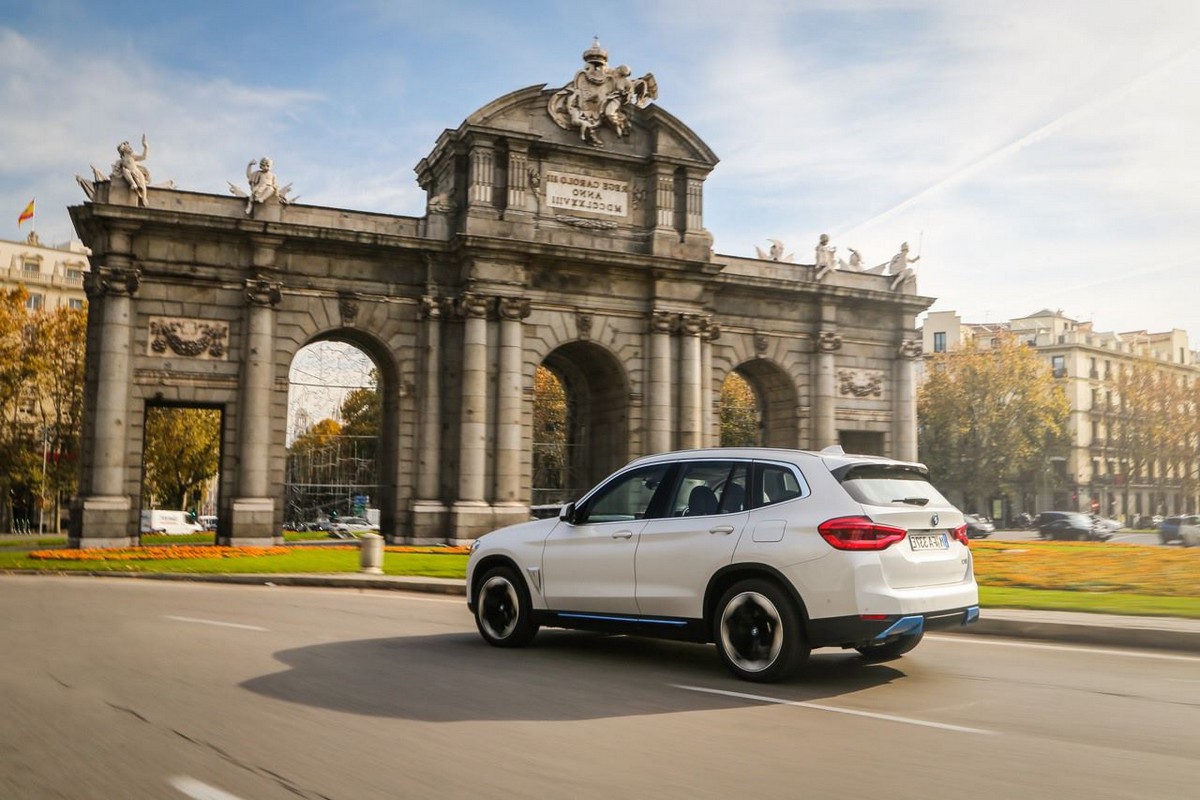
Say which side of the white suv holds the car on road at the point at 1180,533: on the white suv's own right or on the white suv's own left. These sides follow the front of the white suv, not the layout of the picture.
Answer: on the white suv's own right

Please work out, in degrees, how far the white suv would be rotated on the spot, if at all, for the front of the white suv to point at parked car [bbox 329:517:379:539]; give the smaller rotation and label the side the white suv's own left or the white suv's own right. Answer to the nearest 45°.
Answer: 0° — it already faces it

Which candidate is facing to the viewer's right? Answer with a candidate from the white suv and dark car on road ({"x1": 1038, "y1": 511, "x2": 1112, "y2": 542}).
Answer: the dark car on road

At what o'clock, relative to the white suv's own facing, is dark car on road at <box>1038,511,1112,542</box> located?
The dark car on road is roughly at 2 o'clock from the white suv.

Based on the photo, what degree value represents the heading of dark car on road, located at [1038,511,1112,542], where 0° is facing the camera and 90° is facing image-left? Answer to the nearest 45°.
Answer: approximately 270°

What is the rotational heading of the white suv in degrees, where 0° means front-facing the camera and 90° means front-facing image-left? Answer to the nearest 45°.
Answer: approximately 135°

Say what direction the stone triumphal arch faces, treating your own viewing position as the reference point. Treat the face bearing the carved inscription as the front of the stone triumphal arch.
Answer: facing the viewer and to the right of the viewer

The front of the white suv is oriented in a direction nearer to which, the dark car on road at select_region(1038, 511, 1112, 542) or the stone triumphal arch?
the stone triumphal arch
